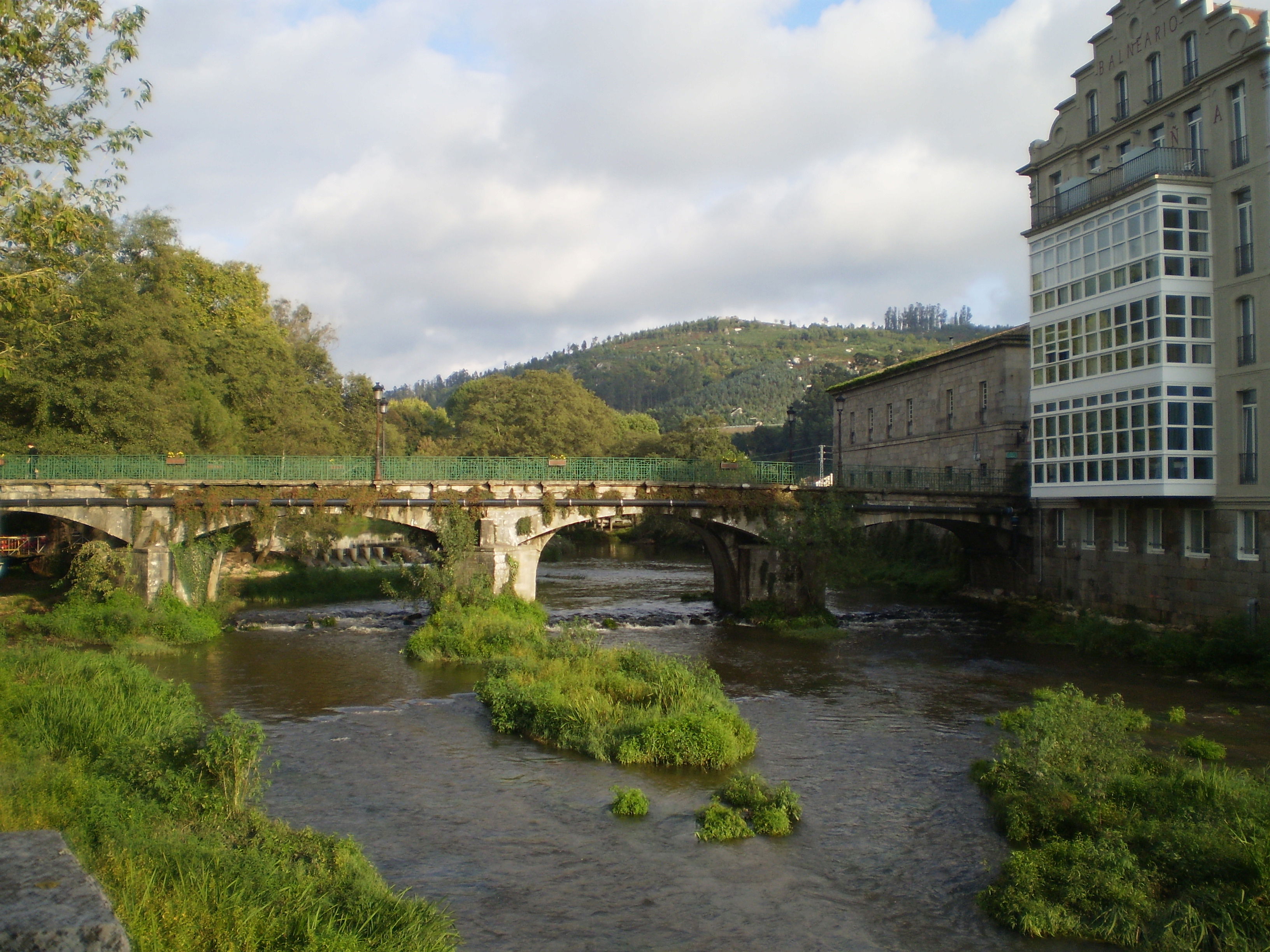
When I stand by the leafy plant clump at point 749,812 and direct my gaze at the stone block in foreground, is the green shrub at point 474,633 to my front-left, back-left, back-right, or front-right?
back-right

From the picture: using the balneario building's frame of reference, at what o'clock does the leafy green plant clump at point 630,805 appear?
The leafy green plant clump is roughly at 11 o'clock from the balneario building.

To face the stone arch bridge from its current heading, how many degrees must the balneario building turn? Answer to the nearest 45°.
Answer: approximately 45° to its right

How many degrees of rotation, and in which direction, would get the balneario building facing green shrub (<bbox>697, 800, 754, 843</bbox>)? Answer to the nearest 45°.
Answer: approximately 45° to its left

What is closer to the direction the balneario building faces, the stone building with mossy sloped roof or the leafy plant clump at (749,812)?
the leafy plant clump

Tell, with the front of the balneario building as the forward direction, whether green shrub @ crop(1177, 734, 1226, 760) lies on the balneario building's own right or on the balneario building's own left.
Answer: on the balneario building's own left

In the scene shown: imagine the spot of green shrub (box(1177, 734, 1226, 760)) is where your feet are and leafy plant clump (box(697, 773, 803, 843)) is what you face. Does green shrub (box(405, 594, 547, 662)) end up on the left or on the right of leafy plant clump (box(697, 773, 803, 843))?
right

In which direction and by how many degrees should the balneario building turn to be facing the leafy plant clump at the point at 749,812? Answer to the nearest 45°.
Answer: approximately 45° to its left

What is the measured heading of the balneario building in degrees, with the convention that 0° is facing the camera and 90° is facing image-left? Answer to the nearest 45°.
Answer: approximately 45°

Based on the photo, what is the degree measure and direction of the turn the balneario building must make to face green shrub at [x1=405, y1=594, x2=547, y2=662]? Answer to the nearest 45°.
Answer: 0° — it already faces it
